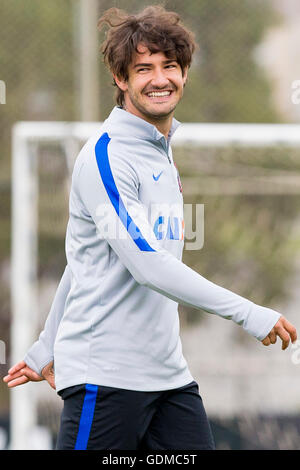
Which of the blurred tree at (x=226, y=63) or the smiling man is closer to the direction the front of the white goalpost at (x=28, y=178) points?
the smiling man

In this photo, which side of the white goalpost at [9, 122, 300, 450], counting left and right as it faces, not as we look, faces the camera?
front

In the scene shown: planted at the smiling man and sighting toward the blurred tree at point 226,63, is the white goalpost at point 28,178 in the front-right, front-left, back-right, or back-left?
front-left

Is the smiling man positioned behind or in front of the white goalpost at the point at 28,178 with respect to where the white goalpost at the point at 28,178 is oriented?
in front

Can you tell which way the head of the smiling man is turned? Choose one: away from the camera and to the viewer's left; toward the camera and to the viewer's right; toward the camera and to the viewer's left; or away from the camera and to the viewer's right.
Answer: toward the camera and to the viewer's right
